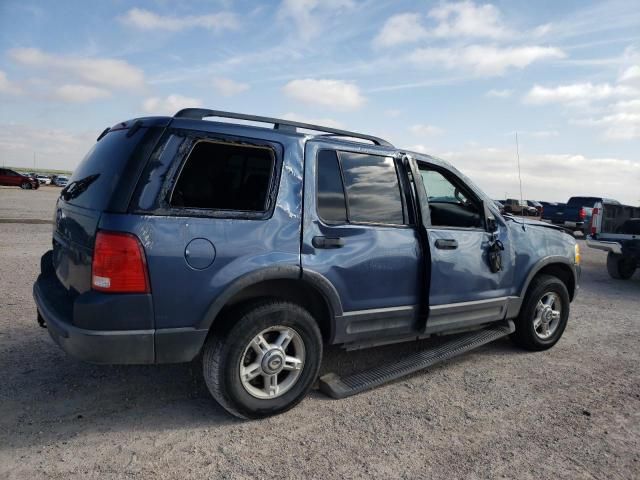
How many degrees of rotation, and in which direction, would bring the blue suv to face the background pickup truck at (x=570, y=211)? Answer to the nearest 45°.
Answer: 0° — it already faces it

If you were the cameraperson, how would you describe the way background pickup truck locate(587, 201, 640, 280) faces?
facing away from the viewer and to the right of the viewer

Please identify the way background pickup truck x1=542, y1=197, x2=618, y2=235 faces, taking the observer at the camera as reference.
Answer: facing away from the viewer and to the right of the viewer

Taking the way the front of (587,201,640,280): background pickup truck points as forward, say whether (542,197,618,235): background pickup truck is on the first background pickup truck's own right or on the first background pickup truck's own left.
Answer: on the first background pickup truck's own left
